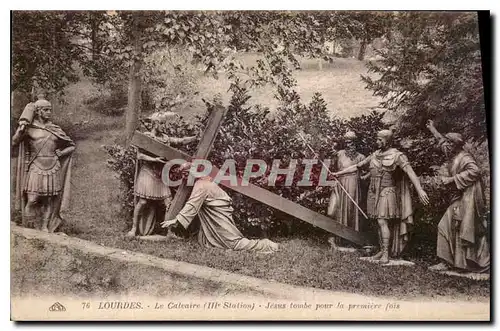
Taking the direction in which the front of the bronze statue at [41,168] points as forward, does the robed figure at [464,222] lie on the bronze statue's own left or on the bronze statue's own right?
on the bronze statue's own left

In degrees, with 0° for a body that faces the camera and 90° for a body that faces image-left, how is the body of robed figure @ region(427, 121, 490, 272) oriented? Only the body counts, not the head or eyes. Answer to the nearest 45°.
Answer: approximately 90°

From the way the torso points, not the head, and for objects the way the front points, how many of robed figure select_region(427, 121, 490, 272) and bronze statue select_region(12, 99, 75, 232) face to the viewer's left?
1

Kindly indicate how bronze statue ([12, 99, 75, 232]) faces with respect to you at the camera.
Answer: facing the viewer

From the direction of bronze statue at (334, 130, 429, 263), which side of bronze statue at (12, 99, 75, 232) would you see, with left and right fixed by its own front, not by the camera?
left

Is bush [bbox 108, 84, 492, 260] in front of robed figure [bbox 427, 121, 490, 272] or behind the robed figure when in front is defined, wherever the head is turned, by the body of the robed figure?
in front
